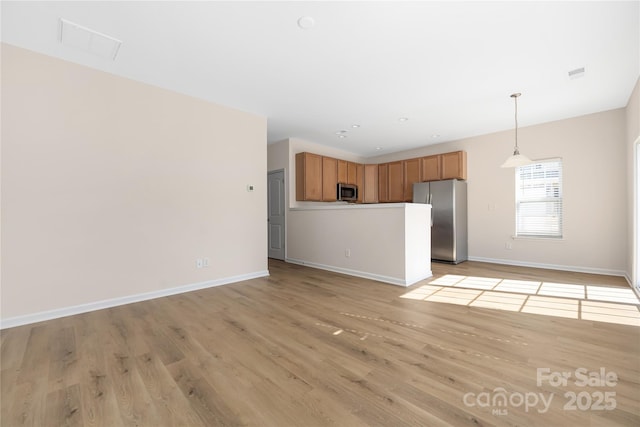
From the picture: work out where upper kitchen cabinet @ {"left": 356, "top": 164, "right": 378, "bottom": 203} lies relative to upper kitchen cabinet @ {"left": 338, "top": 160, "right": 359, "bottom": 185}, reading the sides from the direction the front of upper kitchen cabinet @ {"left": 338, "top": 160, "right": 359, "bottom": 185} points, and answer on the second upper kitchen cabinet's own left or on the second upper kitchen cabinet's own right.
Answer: on the second upper kitchen cabinet's own left

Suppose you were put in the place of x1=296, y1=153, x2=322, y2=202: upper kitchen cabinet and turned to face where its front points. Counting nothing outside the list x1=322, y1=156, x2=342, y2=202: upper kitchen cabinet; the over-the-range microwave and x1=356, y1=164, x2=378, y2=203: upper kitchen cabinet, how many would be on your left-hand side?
3

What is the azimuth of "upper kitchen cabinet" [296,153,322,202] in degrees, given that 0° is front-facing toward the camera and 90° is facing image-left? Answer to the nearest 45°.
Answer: approximately 315°

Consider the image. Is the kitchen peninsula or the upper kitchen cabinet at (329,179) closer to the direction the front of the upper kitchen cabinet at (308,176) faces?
the kitchen peninsula

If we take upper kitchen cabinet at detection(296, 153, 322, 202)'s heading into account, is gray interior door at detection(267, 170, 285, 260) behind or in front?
behind

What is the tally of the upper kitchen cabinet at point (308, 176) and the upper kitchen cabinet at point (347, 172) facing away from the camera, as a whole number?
0

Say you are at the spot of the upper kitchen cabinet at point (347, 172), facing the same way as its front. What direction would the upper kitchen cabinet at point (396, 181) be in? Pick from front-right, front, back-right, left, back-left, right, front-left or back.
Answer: front-left

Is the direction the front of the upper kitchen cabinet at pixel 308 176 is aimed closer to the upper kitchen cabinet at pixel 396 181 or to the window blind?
the window blind

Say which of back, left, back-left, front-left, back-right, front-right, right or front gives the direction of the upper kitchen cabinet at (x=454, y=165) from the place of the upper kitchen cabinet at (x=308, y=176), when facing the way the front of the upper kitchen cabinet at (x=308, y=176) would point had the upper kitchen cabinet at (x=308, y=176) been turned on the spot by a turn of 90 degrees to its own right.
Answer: back-left

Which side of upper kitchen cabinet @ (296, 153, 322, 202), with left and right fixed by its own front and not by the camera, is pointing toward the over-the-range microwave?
left
